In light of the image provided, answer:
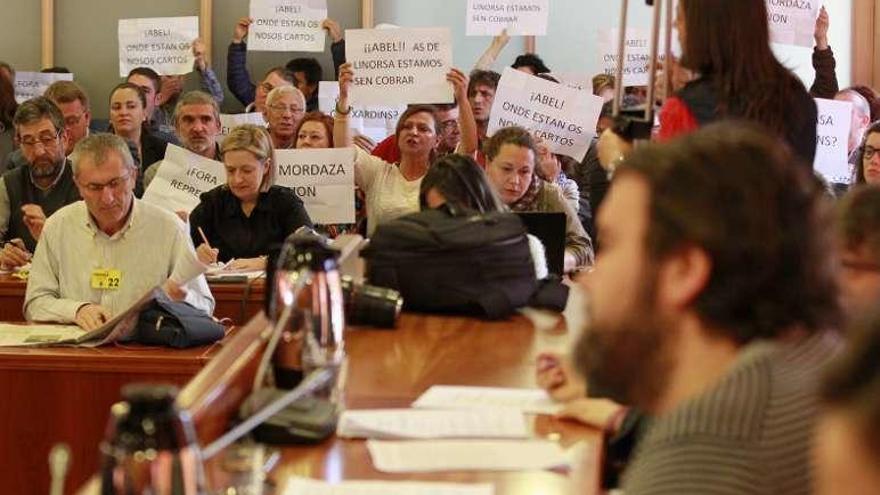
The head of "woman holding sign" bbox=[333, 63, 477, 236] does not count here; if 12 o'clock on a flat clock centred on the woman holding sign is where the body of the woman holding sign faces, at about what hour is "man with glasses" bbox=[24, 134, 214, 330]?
The man with glasses is roughly at 1 o'clock from the woman holding sign.

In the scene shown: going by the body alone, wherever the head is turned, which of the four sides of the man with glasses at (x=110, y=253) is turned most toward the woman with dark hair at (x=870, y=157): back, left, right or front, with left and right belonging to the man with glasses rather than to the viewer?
left

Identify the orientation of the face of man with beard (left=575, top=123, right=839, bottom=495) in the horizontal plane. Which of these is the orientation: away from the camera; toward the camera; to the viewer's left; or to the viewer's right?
to the viewer's left

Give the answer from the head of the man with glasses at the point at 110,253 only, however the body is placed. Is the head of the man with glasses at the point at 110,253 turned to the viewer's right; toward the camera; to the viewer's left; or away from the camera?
toward the camera

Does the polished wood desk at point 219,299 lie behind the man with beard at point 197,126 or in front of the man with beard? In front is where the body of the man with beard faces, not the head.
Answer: in front

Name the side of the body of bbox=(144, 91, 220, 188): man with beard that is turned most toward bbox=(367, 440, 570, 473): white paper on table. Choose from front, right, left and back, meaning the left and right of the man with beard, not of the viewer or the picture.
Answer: front

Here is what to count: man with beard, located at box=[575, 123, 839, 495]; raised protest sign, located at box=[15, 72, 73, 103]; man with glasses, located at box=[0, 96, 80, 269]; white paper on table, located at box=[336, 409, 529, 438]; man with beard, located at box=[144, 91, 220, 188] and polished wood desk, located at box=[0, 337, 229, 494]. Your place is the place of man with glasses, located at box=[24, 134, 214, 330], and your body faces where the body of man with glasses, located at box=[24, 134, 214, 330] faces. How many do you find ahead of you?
3

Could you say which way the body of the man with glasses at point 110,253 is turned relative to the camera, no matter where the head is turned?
toward the camera

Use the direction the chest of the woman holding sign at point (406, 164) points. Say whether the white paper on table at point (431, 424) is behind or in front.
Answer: in front

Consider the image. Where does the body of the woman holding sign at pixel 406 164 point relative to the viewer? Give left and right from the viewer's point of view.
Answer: facing the viewer

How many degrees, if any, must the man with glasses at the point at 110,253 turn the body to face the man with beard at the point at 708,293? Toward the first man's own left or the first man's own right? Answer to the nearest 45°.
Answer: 0° — they already face them

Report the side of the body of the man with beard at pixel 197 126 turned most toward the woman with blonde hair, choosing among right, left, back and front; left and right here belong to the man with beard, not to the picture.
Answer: front
